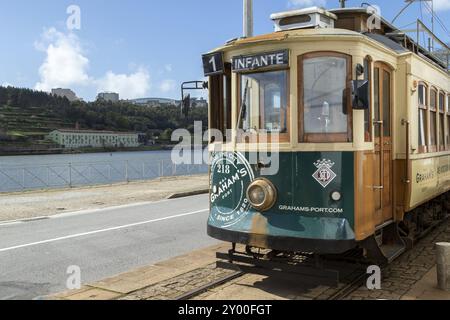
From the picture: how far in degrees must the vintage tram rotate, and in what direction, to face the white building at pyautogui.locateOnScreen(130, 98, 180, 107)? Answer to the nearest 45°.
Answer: approximately 90° to its right

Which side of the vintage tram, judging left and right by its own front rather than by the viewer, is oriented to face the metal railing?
right

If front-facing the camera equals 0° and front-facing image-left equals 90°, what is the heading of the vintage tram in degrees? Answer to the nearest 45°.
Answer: approximately 45°
